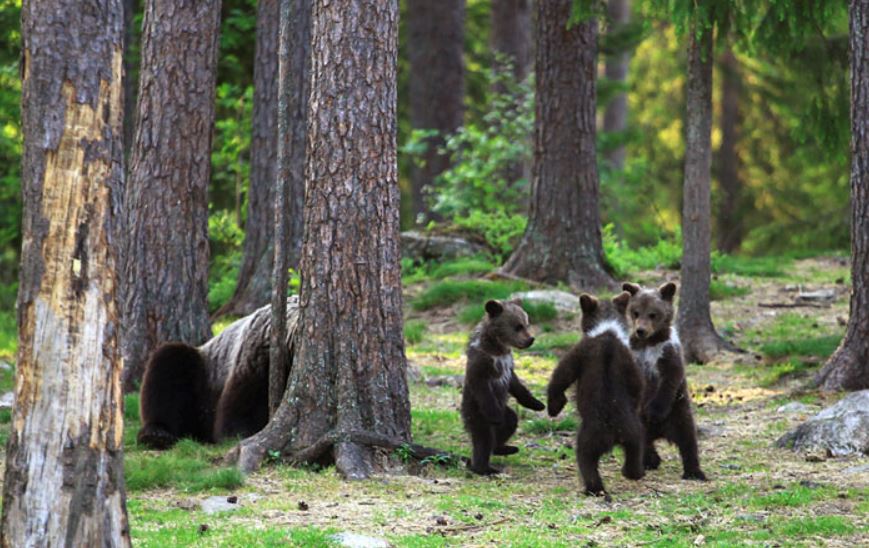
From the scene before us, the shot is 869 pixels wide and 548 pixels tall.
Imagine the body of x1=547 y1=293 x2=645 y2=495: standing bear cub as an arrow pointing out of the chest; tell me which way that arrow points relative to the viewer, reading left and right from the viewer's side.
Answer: facing away from the viewer

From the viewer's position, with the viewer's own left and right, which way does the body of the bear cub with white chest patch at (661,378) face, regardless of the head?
facing the viewer and to the left of the viewer

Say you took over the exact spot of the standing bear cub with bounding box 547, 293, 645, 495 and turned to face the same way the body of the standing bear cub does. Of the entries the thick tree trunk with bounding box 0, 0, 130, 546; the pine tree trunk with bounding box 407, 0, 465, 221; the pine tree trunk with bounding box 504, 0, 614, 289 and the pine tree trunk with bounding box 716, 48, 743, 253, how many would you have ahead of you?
3

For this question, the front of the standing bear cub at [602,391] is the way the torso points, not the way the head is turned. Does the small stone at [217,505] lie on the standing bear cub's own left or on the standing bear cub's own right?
on the standing bear cub's own left

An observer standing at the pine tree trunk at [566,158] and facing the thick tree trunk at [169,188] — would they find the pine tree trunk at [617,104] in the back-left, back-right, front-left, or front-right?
back-right

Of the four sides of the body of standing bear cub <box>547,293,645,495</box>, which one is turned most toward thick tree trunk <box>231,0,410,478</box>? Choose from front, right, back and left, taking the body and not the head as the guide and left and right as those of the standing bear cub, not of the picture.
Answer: left

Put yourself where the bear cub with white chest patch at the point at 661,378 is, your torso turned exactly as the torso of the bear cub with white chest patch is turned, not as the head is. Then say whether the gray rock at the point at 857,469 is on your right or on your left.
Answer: on your left

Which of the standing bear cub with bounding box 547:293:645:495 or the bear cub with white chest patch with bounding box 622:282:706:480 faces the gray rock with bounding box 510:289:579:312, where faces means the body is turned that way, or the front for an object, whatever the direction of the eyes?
the standing bear cub

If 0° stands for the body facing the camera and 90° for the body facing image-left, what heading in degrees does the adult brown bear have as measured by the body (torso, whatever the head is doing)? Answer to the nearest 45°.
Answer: approximately 270°

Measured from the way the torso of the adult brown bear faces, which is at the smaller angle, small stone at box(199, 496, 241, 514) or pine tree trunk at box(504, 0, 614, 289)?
the pine tree trunk

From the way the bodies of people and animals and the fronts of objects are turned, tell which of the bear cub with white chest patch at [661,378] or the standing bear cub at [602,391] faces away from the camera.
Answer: the standing bear cub

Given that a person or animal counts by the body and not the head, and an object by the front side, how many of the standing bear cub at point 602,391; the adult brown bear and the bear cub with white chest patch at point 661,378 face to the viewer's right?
1

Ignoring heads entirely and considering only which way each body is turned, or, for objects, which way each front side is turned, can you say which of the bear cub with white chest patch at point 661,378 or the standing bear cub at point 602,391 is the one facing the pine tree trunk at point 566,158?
the standing bear cub

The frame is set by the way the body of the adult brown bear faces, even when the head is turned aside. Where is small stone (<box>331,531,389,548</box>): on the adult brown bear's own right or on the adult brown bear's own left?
on the adult brown bear's own right

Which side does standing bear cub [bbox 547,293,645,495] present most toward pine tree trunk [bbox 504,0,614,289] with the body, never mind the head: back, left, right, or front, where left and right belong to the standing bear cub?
front

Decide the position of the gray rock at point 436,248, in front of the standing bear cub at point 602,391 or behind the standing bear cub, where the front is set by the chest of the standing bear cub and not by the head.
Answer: in front

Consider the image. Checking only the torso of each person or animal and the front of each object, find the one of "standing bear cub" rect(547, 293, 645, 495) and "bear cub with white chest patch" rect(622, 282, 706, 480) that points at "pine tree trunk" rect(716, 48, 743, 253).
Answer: the standing bear cub

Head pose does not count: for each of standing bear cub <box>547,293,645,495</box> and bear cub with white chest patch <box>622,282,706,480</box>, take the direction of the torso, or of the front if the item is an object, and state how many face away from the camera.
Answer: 1

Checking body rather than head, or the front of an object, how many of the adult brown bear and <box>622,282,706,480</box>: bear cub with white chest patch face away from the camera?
0
